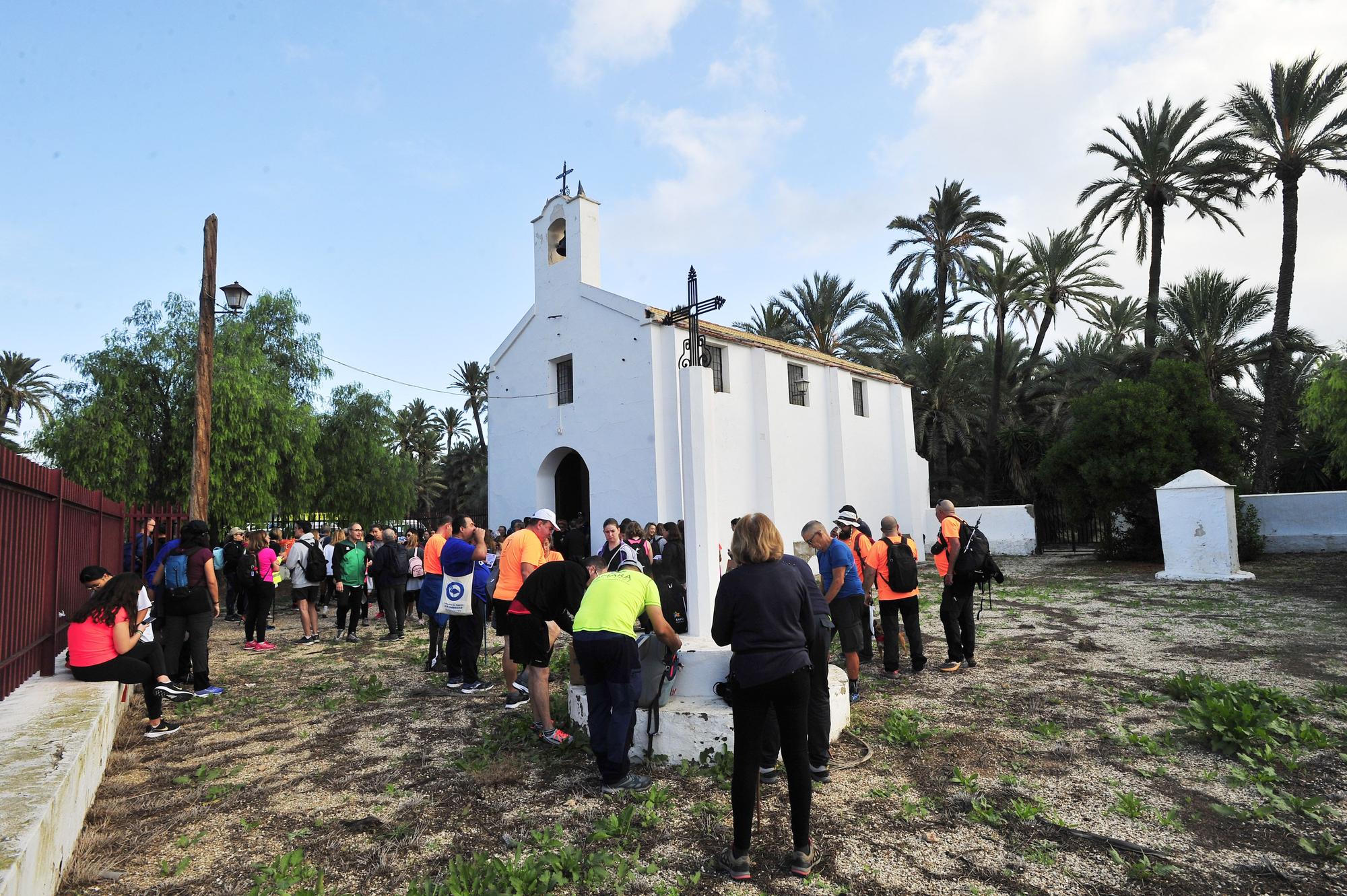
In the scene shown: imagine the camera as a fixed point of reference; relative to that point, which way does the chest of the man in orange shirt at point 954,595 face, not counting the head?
to the viewer's left

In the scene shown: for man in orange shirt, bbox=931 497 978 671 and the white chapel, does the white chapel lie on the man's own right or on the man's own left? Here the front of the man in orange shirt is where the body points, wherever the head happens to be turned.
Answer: on the man's own right

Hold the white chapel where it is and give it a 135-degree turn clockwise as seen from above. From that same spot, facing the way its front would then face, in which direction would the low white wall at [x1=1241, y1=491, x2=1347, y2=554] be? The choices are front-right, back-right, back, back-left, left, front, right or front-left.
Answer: right

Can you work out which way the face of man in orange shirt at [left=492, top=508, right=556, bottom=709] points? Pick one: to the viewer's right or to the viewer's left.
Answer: to the viewer's right

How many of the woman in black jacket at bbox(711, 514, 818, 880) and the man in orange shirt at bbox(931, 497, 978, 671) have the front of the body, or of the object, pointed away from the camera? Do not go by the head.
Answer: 1

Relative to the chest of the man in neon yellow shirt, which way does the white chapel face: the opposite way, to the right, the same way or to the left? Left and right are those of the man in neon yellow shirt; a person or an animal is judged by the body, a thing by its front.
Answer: the opposite way

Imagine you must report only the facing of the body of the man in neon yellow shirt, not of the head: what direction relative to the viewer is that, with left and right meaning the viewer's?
facing away from the viewer and to the right of the viewer

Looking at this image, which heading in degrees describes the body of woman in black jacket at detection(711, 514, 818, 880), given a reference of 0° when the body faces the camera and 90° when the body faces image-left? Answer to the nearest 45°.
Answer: approximately 180°

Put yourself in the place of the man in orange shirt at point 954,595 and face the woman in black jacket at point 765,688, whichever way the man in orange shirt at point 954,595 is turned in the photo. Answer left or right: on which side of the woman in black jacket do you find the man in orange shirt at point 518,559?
right

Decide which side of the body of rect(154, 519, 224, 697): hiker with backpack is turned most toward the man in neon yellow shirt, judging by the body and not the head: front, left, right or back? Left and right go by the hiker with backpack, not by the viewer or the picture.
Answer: right

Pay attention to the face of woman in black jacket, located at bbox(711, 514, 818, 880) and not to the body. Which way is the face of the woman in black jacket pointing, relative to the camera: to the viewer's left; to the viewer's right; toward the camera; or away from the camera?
away from the camera
